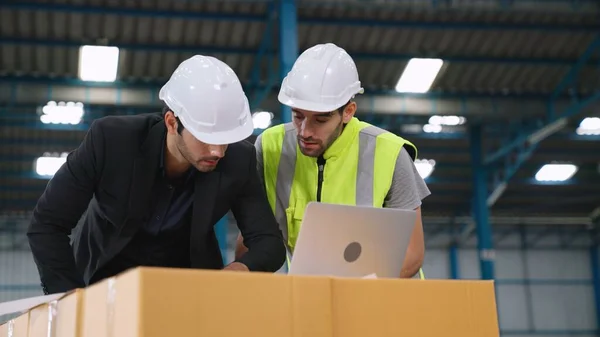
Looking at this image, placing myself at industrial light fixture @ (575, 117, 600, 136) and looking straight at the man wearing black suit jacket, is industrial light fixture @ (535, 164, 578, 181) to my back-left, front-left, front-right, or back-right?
back-right

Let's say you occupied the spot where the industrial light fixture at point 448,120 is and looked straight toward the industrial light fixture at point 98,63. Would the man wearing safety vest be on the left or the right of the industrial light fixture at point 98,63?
left

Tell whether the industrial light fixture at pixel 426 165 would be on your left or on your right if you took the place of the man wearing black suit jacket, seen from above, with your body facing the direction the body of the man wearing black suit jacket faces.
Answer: on your left

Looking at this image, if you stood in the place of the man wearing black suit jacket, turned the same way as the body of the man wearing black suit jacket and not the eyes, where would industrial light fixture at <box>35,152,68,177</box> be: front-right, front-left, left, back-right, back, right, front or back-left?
back-left

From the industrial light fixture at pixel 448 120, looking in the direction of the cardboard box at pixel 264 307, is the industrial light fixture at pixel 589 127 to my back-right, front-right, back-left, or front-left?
back-left

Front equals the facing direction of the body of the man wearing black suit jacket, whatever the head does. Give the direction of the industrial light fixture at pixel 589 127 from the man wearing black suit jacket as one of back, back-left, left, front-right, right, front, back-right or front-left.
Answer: left

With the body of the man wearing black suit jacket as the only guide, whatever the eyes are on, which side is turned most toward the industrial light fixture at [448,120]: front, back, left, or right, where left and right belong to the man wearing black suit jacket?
left

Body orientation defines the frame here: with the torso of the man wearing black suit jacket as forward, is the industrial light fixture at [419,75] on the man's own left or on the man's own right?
on the man's own left

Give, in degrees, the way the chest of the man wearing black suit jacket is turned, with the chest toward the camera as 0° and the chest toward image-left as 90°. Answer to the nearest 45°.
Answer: approximately 315°

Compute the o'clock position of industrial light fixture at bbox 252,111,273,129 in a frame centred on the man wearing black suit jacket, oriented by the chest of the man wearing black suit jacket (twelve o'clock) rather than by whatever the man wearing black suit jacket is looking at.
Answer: The industrial light fixture is roughly at 8 o'clock from the man wearing black suit jacket.

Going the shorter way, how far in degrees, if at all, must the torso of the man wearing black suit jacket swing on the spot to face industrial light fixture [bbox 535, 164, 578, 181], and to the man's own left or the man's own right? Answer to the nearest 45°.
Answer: approximately 90° to the man's own left

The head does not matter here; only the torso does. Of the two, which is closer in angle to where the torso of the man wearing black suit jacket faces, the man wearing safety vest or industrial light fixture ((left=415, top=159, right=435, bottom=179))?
the man wearing safety vest

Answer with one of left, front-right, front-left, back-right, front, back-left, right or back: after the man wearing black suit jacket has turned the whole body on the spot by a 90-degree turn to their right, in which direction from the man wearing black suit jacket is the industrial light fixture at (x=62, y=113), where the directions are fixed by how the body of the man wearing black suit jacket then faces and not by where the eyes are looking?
back-right
